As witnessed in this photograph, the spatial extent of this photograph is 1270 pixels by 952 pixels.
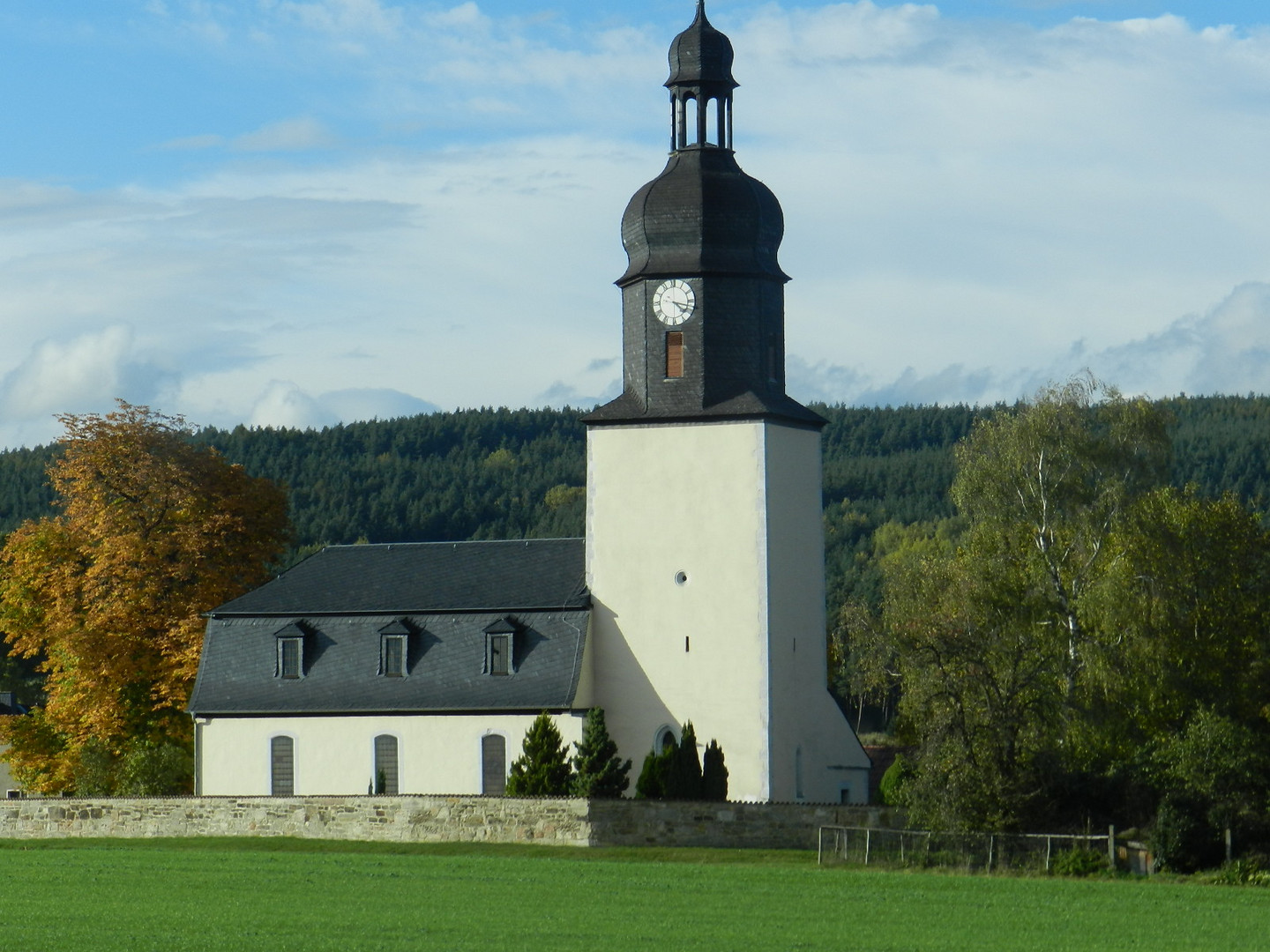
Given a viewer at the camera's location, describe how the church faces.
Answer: facing to the right of the viewer

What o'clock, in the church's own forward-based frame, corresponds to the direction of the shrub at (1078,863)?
The shrub is roughly at 10 o'clock from the church.

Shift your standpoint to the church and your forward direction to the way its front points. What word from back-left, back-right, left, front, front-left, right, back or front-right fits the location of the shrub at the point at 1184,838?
front-left

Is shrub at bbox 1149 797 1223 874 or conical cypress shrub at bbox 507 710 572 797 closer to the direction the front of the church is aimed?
the shrub

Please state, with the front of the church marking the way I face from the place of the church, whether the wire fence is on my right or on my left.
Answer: on my right

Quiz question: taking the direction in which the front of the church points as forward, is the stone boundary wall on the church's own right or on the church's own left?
on the church's own right

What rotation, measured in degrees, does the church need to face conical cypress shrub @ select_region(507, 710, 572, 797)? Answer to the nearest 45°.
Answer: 0° — it already faces it

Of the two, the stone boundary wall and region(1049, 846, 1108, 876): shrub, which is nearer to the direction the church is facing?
the shrub
